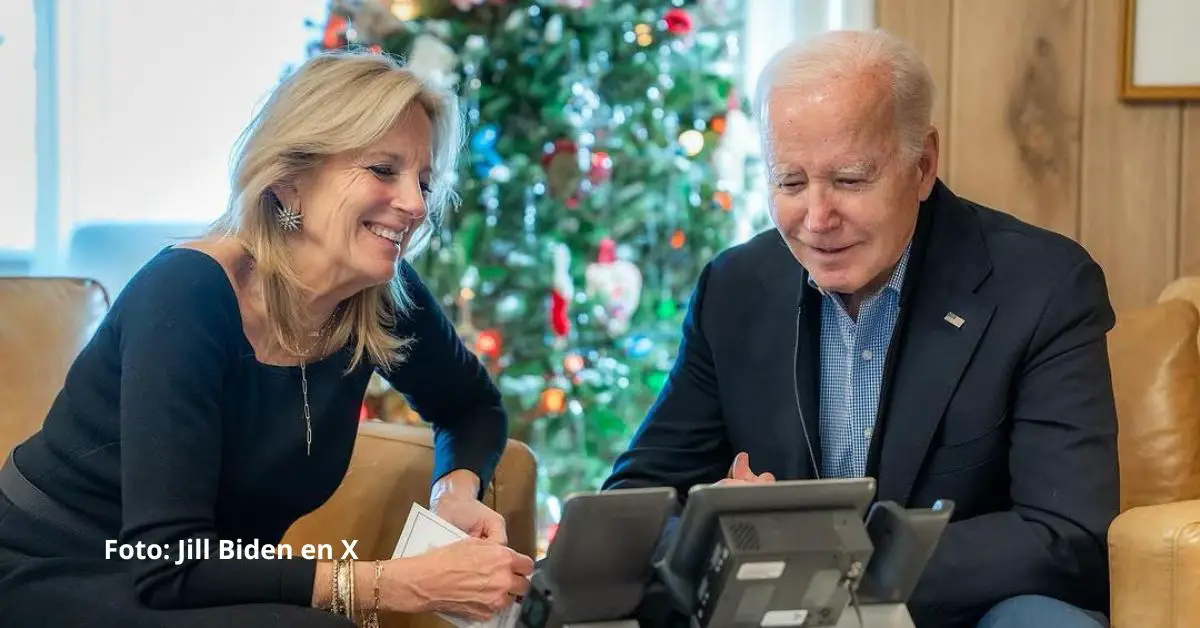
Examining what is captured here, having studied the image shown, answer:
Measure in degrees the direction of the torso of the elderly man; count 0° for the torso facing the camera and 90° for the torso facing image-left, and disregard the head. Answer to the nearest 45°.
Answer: approximately 45°

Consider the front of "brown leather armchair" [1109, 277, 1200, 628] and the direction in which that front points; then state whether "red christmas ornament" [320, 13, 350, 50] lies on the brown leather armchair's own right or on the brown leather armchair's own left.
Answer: on the brown leather armchair's own right

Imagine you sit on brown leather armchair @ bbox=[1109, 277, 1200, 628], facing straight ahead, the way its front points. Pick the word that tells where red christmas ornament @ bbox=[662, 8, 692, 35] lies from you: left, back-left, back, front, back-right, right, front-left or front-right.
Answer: right

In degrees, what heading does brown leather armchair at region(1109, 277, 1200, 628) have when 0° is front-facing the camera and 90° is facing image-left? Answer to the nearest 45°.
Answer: approximately 45°

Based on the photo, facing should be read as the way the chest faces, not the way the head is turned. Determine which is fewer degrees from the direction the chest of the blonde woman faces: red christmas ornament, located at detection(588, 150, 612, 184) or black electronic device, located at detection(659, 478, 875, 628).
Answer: the black electronic device

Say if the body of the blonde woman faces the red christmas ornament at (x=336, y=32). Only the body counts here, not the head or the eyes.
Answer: no

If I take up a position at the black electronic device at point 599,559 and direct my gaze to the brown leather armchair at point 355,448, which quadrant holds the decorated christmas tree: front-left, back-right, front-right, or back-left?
front-right

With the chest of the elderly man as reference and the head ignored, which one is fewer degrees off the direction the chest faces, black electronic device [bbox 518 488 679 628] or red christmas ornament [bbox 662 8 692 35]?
the black electronic device

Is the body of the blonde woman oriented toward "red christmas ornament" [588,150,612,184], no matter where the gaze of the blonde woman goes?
no

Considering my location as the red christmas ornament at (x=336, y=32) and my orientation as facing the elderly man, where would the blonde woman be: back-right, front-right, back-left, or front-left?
front-right

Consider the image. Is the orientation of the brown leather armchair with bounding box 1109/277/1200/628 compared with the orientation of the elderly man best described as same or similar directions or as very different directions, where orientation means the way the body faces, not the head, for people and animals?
same or similar directions

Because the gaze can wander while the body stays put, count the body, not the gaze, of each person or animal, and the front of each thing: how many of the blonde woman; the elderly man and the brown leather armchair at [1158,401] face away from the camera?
0

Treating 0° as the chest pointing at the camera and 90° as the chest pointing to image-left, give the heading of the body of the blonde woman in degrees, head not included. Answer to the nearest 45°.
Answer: approximately 315°

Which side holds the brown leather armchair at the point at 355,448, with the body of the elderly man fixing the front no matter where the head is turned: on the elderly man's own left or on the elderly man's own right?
on the elderly man's own right

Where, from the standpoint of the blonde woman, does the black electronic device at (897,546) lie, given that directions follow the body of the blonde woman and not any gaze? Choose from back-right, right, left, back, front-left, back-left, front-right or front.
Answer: front

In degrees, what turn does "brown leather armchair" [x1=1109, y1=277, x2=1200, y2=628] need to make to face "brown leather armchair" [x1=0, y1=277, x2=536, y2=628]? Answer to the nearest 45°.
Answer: approximately 45° to its right

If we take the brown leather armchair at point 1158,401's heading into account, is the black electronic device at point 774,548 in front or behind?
in front

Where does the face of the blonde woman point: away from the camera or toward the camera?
toward the camera

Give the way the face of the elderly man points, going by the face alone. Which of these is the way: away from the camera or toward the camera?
toward the camera
